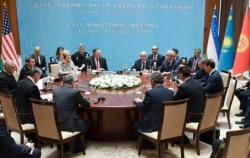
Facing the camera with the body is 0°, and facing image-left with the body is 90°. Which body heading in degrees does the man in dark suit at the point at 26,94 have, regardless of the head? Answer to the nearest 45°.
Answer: approximately 225°

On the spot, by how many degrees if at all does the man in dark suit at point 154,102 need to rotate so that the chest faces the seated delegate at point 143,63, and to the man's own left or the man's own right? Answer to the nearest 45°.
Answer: approximately 45° to the man's own right

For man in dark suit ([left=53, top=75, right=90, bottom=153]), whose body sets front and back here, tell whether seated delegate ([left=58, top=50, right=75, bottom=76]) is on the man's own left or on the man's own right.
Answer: on the man's own left

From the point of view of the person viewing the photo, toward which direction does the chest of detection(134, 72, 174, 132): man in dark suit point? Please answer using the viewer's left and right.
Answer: facing away from the viewer and to the left of the viewer

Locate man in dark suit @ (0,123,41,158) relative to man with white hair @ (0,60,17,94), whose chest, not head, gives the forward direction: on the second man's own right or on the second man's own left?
on the second man's own right

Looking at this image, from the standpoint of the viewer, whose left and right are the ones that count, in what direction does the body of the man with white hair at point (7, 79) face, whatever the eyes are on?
facing to the right of the viewer

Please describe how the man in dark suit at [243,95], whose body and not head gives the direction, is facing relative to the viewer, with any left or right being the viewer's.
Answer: facing to the left of the viewer
